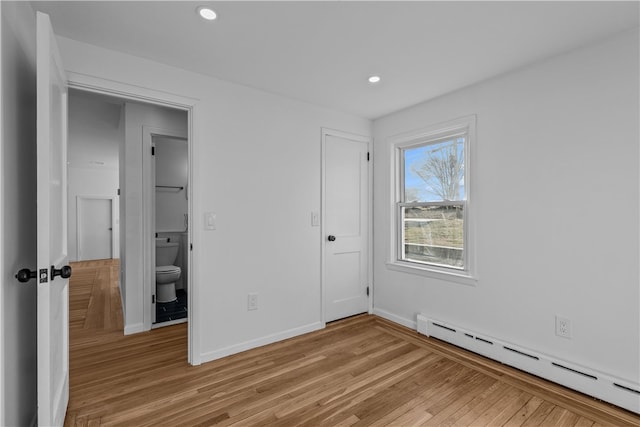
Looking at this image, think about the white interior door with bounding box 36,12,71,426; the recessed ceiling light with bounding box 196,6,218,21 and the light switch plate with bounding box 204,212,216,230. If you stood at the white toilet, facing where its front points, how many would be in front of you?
3

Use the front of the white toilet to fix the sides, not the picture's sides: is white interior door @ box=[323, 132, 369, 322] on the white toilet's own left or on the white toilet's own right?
on the white toilet's own left

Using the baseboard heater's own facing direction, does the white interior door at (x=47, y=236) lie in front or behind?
in front

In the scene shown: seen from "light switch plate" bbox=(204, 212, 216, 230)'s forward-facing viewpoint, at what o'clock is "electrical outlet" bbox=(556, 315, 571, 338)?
The electrical outlet is roughly at 10 o'clock from the light switch plate.

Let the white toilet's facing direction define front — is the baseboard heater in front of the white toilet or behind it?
in front

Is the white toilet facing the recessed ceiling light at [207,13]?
yes

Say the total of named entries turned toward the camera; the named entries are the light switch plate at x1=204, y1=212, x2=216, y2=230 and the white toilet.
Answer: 2

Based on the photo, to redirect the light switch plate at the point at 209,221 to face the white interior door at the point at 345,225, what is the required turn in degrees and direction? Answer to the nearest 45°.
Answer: approximately 90° to its left

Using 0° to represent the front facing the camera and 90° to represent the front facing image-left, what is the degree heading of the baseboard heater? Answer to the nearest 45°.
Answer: approximately 45°

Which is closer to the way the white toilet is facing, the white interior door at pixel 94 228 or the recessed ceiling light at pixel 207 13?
the recessed ceiling light
